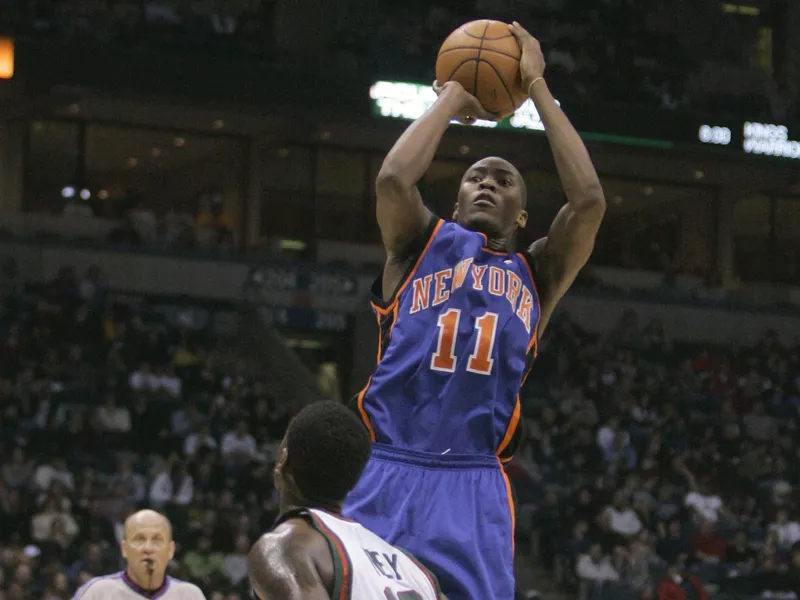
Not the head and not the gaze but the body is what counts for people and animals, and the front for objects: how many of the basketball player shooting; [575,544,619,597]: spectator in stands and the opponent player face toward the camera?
2

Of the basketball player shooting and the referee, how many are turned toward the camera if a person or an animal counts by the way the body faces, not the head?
2

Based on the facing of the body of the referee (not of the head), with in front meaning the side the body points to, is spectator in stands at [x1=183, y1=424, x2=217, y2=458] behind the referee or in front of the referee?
behind

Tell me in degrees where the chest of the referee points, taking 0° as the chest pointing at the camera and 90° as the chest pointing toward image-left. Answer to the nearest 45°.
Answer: approximately 0°

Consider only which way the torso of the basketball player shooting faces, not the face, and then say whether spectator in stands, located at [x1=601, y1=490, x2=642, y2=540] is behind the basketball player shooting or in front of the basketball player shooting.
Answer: behind

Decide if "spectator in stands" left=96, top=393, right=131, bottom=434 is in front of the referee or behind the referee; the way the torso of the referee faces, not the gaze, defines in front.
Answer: behind

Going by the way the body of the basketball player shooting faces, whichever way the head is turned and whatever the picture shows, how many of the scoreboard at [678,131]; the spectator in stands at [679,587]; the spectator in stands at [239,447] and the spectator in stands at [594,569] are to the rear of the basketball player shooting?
4

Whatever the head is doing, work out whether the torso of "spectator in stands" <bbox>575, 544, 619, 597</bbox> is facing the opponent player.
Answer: yes

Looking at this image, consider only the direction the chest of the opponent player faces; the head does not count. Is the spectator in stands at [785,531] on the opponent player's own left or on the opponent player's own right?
on the opponent player's own right

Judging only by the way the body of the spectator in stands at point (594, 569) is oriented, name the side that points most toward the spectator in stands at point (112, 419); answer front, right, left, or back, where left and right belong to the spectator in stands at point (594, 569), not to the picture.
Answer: right

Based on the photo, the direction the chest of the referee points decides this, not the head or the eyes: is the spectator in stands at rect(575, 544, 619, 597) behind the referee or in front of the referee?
behind

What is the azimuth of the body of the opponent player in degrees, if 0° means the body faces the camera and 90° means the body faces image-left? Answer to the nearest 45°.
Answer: approximately 135°

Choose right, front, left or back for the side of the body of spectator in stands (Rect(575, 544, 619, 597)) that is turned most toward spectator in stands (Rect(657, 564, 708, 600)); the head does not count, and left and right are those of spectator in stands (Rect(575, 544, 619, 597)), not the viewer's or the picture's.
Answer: left
